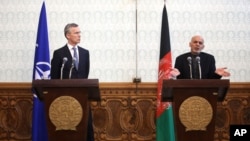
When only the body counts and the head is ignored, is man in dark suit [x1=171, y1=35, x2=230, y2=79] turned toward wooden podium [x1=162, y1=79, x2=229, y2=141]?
yes

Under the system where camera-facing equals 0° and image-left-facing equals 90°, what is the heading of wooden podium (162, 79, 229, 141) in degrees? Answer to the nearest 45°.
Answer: approximately 0°

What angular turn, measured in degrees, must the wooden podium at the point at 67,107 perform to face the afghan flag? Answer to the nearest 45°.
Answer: approximately 135° to its left

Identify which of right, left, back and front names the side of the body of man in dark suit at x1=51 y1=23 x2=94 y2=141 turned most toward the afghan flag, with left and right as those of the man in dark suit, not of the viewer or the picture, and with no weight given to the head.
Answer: left

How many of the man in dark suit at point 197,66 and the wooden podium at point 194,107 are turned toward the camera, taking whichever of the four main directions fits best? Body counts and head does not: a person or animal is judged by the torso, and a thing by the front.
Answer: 2

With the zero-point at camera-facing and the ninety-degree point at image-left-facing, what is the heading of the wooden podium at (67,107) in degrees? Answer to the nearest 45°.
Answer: approximately 0°

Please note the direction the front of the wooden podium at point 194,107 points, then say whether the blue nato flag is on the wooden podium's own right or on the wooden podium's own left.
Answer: on the wooden podium's own right

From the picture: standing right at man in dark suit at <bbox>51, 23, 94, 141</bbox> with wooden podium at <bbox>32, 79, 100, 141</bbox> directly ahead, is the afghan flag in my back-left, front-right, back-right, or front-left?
back-left
